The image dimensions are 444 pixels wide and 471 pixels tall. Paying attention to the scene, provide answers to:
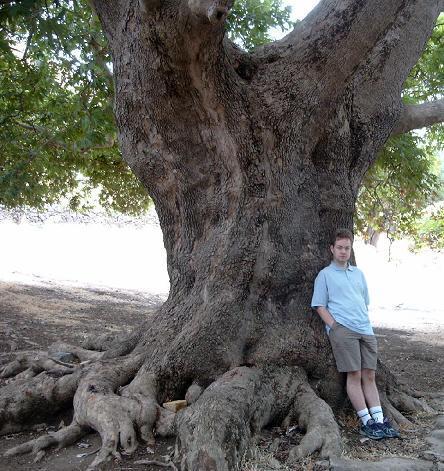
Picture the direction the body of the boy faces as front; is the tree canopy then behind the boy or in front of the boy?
behind

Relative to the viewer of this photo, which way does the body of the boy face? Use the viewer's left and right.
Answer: facing the viewer and to the right of the viewer
